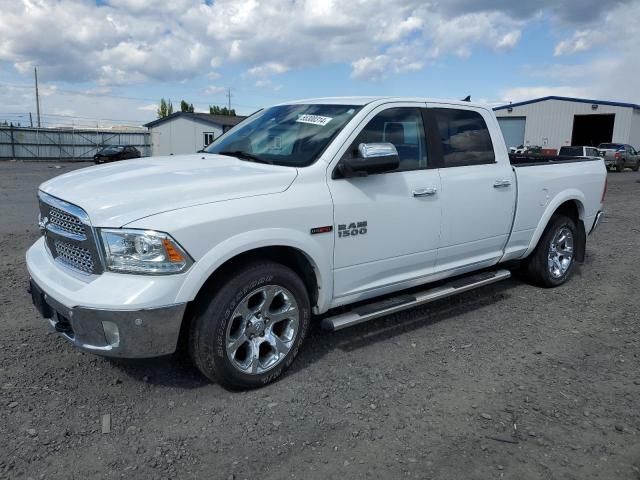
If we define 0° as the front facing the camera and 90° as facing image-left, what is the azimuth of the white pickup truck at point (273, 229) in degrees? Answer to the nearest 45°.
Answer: approximately 45°

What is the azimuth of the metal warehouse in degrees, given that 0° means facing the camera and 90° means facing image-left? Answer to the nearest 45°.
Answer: approximately 0°

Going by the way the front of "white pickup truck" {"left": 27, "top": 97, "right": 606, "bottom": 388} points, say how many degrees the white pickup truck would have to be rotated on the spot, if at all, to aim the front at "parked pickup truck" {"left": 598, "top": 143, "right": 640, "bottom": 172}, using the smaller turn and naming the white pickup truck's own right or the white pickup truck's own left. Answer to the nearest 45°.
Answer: approximately 180°

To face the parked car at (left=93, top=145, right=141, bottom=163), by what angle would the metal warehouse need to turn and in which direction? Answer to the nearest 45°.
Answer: approximately 45° to its right

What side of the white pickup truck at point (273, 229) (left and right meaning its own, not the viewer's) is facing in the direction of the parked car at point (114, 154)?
right
